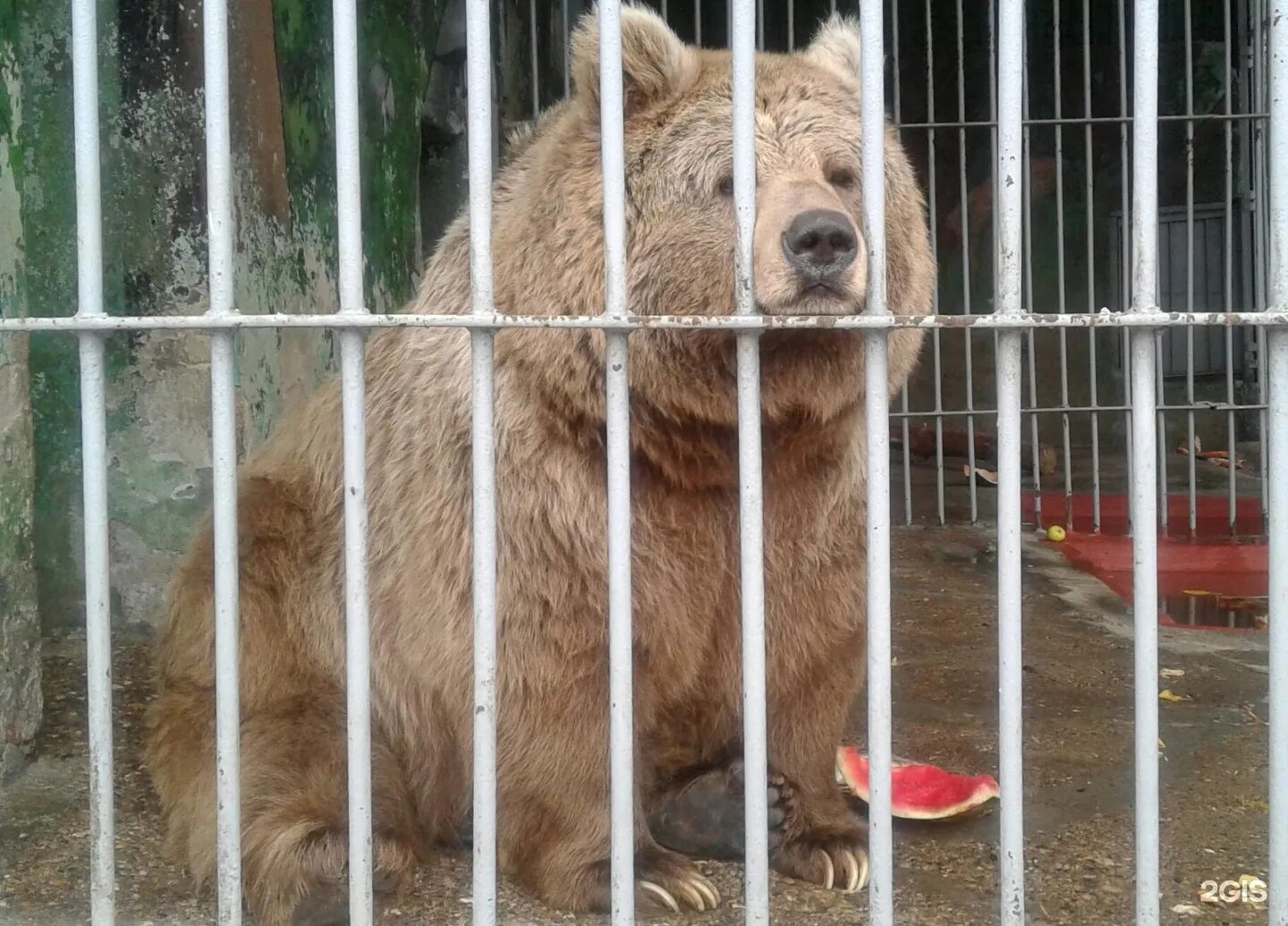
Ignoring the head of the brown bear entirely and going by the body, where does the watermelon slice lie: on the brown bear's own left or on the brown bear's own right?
on the brown bear's own left

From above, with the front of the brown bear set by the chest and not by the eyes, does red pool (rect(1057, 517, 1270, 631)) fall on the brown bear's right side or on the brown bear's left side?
on the brown bear's left side

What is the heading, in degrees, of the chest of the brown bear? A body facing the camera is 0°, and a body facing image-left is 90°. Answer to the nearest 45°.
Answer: approximately 315°

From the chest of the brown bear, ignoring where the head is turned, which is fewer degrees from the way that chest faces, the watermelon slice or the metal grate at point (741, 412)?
the metal grate
